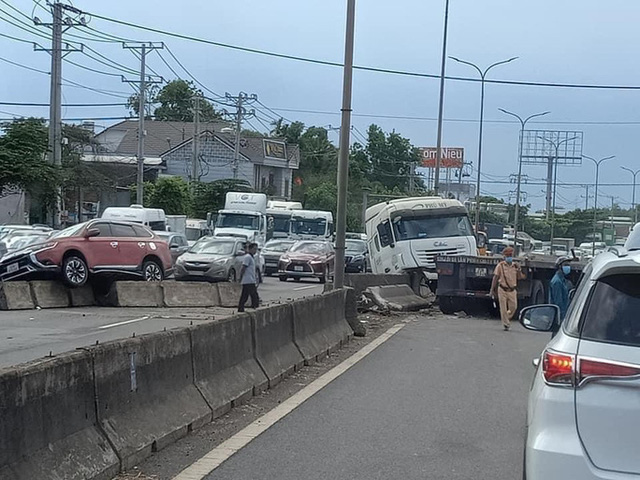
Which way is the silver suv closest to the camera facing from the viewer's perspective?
away from the camera

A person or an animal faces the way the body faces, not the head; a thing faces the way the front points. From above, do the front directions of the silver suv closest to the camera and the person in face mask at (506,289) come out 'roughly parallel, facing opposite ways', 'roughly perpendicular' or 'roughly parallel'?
roughly parallel, facing opposite ways

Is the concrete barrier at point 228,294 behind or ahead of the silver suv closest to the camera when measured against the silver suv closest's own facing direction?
ahead

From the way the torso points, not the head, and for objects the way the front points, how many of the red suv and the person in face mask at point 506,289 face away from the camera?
0

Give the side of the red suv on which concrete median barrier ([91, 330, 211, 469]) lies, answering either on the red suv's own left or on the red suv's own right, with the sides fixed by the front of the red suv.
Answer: on the red suv's own left

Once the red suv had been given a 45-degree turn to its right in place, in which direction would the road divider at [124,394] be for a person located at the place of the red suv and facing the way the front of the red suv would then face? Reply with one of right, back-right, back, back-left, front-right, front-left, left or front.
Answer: left

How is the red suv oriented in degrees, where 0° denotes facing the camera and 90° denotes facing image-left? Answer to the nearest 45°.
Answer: approximately 45°

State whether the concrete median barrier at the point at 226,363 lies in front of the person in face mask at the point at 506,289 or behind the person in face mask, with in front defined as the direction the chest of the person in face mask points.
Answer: in front

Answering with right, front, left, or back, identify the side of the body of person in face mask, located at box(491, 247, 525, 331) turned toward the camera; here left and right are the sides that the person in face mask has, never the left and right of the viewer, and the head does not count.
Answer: front

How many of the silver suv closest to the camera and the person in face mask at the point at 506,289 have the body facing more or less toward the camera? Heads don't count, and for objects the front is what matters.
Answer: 1

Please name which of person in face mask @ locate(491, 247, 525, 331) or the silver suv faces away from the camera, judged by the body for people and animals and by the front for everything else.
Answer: the silver suv

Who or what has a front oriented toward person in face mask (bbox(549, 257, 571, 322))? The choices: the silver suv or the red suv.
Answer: the silver suv

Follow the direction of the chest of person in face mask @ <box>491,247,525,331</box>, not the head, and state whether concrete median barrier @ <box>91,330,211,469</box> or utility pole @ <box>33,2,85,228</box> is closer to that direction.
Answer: the concrete median barrier

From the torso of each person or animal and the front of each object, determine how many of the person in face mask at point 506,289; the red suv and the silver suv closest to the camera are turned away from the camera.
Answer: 1
